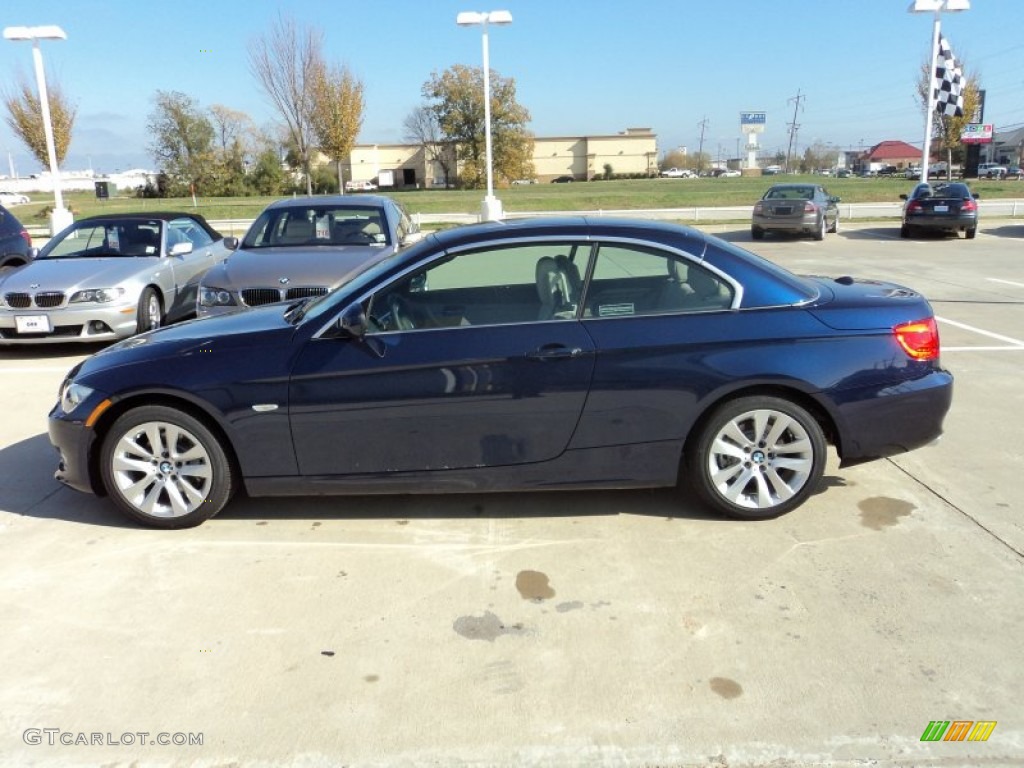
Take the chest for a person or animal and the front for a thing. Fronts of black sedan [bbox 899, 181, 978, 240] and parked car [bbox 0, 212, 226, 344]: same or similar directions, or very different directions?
very different directions

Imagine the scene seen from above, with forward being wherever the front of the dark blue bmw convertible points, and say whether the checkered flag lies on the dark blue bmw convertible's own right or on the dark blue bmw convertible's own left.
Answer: on the dark blue bmw convertible's own right

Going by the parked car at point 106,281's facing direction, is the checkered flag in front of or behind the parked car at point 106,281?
behind

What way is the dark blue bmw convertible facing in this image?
to the viewer's left

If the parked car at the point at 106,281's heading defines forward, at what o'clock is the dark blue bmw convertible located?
The dark blue bmw convertible is roughly at 10 o'clock from the parked car.

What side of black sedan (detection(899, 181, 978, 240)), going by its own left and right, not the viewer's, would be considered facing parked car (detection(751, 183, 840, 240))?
left

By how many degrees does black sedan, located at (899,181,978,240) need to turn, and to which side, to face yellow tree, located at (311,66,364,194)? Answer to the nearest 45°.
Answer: approximately 90° to its left

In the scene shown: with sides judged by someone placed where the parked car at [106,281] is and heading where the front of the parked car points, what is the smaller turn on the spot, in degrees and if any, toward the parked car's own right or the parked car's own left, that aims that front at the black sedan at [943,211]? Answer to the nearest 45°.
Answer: approximately 135° to the parked car's own left

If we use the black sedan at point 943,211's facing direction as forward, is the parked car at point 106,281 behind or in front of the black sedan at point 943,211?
behind

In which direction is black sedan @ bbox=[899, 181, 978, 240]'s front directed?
away from the camera

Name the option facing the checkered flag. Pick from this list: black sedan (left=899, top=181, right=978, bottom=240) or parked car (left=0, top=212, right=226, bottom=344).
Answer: the black sedan

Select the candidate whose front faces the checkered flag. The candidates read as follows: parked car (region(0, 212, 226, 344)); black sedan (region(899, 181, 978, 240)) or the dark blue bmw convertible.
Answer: the black sedan

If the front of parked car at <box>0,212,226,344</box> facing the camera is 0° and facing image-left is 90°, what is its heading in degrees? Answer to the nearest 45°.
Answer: approximately 45°

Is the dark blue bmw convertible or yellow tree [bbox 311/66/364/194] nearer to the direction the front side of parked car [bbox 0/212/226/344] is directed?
the dark blue bmw convertible

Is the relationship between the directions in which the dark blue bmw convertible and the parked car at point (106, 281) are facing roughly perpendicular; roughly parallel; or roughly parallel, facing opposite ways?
roughly perpendicular

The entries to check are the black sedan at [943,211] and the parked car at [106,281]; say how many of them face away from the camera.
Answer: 1
